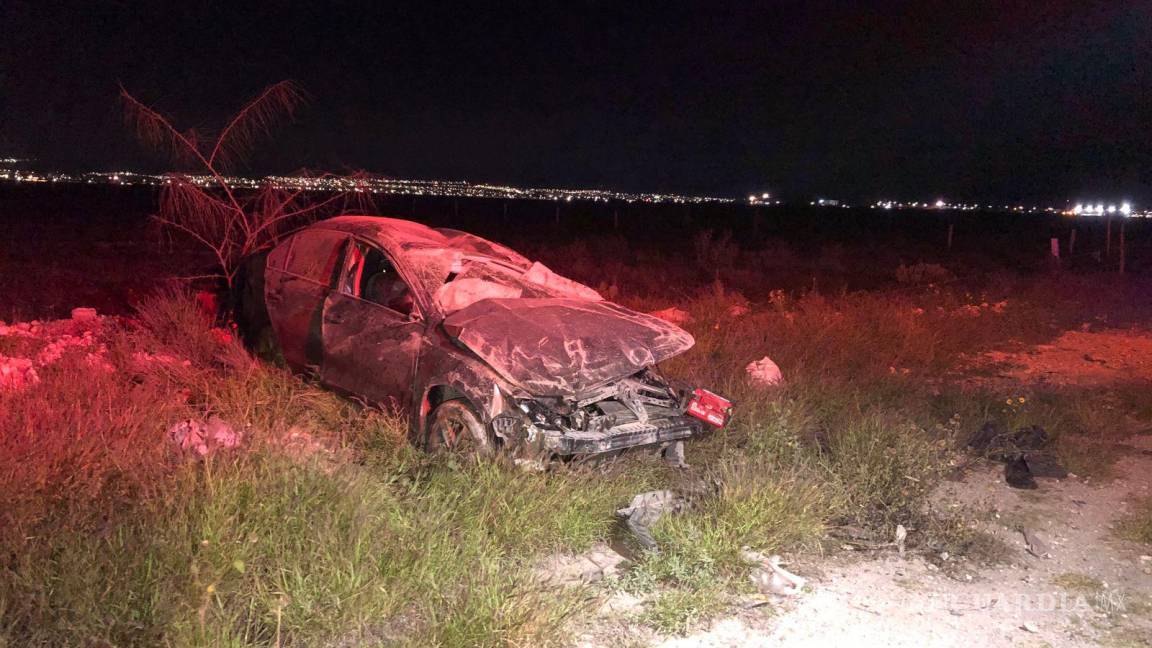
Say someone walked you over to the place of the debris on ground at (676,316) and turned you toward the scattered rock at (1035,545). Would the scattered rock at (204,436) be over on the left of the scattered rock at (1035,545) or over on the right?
right

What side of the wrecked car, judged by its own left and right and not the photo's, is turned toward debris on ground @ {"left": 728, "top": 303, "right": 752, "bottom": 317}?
left

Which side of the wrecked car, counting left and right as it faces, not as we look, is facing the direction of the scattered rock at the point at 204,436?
right

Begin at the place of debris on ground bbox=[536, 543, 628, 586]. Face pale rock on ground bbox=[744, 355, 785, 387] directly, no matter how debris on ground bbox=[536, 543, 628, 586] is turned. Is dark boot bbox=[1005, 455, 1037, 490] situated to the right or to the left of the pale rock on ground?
right

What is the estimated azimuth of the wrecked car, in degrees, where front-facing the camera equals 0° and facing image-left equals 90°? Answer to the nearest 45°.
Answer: approximately 315°

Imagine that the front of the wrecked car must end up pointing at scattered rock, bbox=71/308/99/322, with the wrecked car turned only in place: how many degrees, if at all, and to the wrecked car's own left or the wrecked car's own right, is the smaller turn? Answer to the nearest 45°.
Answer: approximately 180°

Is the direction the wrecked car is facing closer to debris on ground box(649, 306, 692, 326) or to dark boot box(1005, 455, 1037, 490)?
the dark boot

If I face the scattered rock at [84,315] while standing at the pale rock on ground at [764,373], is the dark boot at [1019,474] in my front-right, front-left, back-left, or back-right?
back-left

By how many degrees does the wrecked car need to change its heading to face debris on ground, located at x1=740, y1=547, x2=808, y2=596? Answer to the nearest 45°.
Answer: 0° — it already faces it
